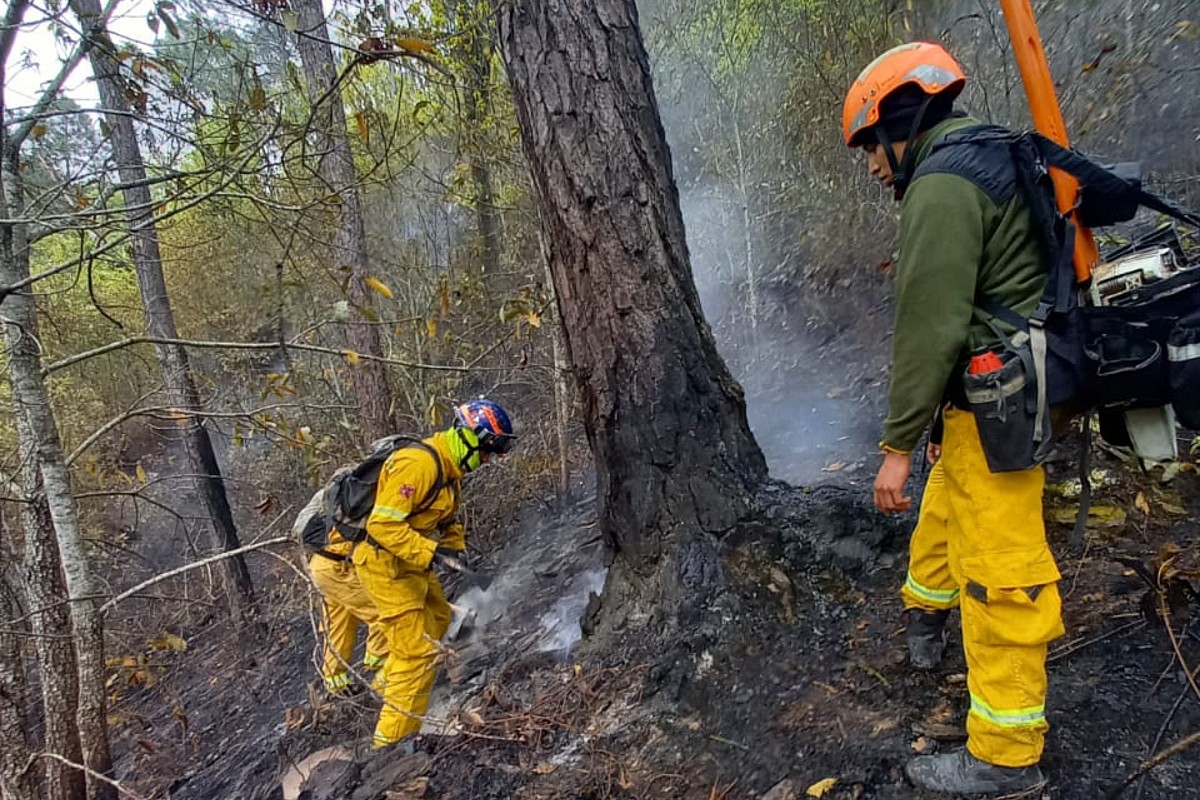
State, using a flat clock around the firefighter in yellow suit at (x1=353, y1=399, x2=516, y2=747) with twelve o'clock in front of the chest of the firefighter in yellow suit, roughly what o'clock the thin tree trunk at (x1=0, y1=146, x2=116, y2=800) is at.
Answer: The thin tree trunk is roughly at 6 o'clock from the firefighter in yellow suit.

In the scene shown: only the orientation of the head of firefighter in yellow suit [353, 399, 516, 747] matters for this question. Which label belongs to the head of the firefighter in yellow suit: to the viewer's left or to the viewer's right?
to the viewer's right

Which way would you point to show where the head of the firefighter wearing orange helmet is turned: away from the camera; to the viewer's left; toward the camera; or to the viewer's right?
to the viewer's left

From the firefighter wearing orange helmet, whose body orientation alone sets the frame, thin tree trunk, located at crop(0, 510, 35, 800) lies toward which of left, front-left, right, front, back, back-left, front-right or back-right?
front

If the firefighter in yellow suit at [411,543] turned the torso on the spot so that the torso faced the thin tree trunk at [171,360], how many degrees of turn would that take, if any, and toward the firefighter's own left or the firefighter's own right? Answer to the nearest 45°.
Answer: approximately 135° to the firefighter's own left

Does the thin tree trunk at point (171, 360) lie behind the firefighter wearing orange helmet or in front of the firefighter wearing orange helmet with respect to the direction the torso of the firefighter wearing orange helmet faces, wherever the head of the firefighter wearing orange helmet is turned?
in front

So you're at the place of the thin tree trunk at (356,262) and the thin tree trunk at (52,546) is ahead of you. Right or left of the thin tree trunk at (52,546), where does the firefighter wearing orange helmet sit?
left

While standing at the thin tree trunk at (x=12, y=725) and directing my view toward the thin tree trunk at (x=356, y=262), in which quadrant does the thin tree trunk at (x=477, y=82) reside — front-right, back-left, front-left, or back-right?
front-right

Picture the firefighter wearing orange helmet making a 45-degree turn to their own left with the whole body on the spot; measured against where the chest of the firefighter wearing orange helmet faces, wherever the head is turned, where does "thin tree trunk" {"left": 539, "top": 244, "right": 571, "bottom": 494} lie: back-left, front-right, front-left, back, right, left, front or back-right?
right

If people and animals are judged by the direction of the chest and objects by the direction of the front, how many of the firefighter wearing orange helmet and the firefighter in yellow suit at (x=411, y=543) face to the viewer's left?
1

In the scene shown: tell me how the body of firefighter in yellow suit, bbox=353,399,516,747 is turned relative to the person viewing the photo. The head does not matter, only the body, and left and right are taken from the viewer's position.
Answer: facing to the right of the viewer

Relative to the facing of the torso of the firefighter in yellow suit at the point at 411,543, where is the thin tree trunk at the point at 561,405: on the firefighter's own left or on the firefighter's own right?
on the firefighter's own left

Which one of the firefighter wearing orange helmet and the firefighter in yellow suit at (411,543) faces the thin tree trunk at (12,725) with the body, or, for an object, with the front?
the firefighter wearing orange helmet

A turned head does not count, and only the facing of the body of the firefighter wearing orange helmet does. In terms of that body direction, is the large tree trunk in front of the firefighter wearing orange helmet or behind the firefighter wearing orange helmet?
in front

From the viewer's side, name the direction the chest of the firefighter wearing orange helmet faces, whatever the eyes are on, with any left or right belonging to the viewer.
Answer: facing to the left of the viewer

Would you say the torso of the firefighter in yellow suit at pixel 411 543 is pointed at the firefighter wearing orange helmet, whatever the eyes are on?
no

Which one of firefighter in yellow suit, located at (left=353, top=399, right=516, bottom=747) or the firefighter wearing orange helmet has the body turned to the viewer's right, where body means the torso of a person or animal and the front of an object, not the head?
the firefighter in yellow suit

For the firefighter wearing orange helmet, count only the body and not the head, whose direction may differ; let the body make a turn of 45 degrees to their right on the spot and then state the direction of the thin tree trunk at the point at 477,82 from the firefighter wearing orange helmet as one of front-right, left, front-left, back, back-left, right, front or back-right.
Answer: front

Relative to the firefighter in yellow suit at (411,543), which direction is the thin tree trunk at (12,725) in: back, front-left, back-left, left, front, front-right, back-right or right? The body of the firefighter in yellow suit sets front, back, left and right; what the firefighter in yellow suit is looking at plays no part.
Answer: back
